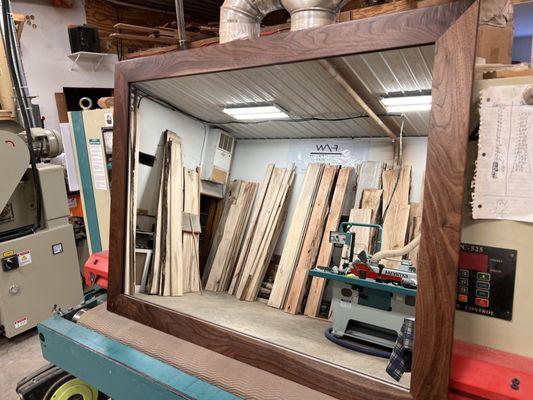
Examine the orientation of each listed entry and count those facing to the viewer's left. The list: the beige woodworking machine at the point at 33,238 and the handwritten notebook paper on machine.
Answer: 0

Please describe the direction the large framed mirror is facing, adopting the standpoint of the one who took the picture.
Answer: facing the viewer and to the left of the viewer

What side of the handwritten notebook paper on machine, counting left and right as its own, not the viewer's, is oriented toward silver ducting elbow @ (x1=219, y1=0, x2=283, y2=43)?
right

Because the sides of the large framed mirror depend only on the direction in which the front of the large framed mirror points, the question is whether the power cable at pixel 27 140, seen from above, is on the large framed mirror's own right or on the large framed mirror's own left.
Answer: on the large framed mirror's own right

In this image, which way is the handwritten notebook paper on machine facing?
toward the camera

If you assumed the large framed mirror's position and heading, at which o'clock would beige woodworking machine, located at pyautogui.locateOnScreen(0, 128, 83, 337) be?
The beige woodworking machine is roughly at 2 o'clock from the large framed mirror.

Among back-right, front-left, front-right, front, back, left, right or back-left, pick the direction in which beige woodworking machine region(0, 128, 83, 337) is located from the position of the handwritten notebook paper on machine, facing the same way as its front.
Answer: right

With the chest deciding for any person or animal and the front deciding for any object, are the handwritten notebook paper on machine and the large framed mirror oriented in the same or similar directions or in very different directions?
same or similar directions

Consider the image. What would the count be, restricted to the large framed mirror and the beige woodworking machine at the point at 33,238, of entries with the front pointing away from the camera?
0

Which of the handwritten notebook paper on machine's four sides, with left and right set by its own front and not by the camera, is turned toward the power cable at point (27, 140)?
right
